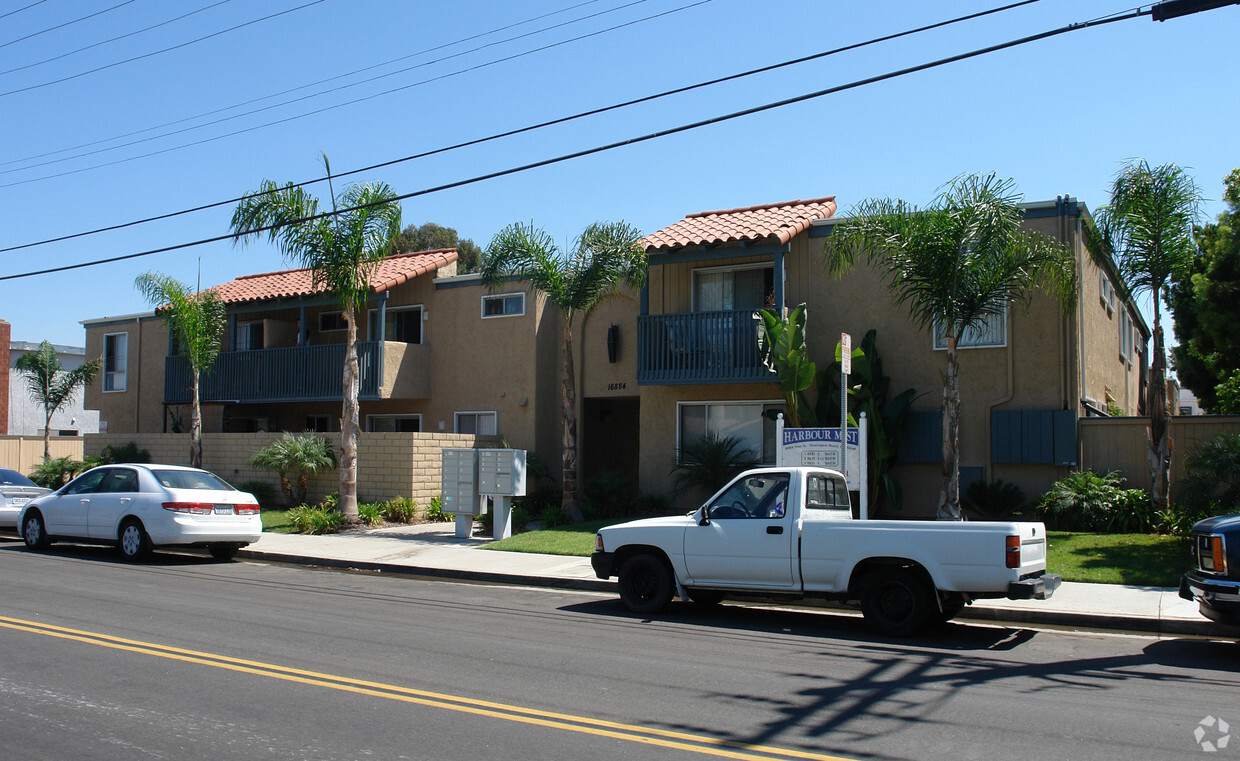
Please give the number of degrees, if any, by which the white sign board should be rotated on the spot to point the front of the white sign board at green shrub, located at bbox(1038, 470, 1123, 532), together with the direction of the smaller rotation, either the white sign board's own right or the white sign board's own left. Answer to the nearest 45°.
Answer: approximately 135° to the white sign board's own left

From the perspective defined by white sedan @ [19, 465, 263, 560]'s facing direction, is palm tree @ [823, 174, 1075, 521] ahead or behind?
behind

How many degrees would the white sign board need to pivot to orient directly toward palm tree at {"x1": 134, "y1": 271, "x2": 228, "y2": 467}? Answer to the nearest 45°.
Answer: approximately 135° to its right

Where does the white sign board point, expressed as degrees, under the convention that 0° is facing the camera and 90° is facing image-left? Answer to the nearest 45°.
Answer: approximately 0°

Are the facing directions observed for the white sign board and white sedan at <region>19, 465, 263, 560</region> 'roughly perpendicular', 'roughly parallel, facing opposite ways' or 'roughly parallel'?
roughly perpendicular

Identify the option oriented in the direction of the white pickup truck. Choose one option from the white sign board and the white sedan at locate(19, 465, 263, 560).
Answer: the white sign board

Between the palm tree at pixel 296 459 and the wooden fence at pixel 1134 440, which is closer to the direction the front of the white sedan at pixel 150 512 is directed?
the palm tree

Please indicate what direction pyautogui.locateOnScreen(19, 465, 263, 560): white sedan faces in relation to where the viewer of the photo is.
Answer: facing away from the viewer and to the left of the viewer

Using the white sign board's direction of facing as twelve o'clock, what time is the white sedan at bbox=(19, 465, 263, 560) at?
The white sedan is roughly at 3 o'clock from the white sign board.

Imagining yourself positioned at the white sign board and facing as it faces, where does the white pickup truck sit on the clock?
The white pickup truck is roughly at 12 o'clock from the white sign board.

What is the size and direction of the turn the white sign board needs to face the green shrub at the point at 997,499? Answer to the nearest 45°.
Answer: approximately 135° to its left

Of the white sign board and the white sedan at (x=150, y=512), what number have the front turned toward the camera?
1
